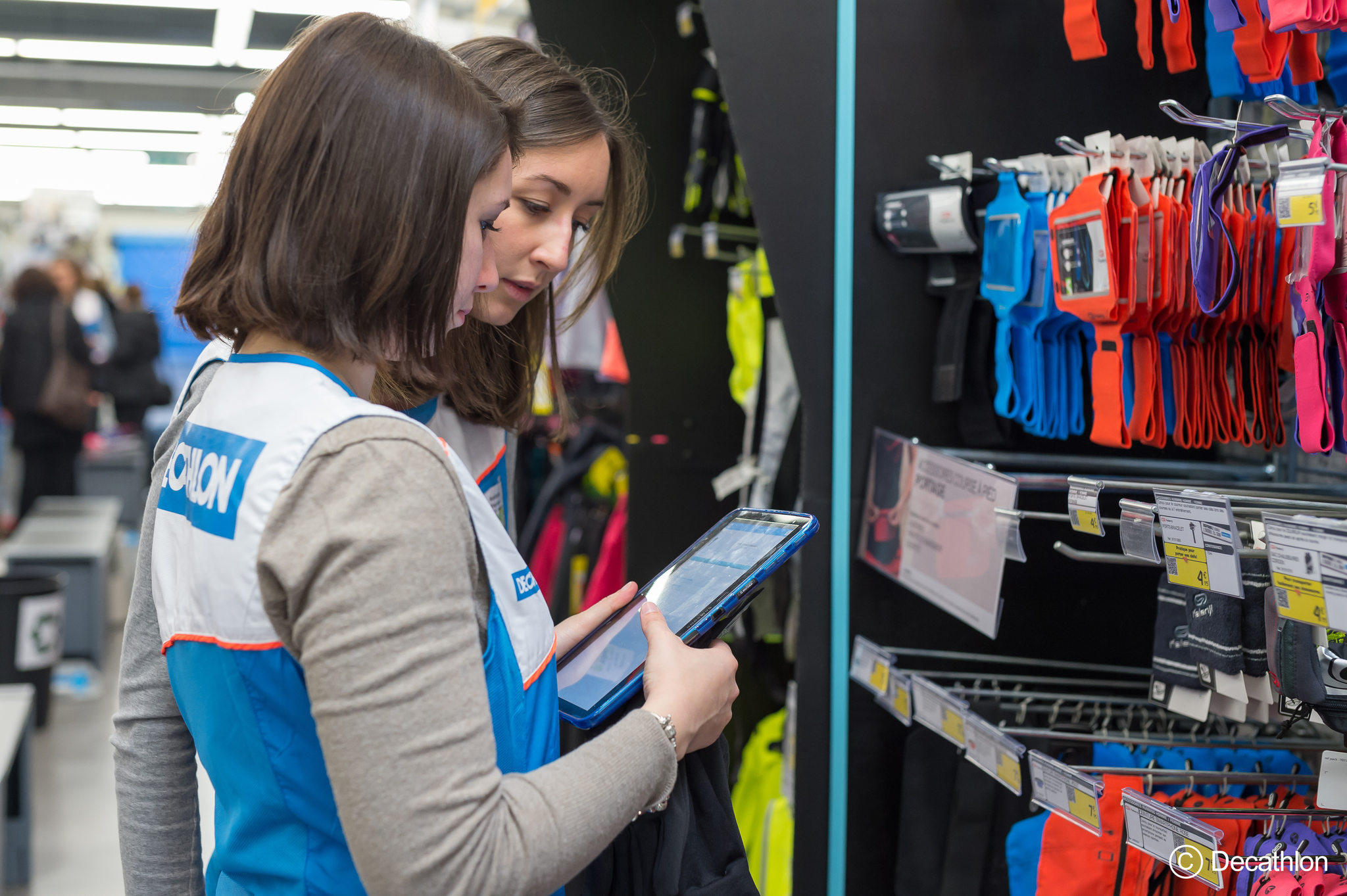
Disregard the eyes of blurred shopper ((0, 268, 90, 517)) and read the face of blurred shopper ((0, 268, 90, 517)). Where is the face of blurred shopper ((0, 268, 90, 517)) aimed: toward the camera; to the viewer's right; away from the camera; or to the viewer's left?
away from the camera

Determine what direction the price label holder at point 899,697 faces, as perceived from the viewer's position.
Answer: facing the viewer and to the left of the viewer

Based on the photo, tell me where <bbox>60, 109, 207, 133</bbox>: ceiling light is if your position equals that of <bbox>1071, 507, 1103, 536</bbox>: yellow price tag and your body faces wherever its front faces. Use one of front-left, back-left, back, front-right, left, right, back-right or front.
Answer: right

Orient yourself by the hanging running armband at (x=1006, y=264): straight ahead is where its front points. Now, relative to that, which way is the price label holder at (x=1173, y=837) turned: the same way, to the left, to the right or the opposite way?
the same way

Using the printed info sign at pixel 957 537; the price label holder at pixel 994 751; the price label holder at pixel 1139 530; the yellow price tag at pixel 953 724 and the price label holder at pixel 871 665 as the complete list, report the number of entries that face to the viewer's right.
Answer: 0

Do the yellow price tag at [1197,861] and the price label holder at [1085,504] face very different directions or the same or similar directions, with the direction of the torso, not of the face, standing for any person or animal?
same or similar directions

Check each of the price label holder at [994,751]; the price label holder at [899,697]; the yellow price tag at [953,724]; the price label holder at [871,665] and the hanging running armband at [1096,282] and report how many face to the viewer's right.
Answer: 0

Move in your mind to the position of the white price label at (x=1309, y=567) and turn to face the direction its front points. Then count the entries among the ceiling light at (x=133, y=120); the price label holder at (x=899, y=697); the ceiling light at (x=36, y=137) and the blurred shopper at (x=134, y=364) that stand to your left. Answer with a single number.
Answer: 0

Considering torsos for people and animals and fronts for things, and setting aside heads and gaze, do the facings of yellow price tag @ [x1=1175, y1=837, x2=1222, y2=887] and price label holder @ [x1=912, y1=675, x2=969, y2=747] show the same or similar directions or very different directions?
same or similar directions

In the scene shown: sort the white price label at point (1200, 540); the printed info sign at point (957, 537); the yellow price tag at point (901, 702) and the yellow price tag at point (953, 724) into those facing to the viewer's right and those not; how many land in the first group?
0

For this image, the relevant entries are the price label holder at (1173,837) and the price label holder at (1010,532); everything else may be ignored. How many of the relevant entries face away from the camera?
0

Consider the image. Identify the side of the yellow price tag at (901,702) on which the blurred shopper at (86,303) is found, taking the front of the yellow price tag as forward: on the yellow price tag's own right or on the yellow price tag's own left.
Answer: on the yellow price tag's own right

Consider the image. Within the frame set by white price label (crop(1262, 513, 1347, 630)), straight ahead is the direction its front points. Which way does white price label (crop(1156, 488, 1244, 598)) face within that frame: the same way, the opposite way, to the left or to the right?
the same way

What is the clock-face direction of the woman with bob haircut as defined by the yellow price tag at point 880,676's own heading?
The woman with bob haircut is roughly at 11 o'clock from the yellow price tag.

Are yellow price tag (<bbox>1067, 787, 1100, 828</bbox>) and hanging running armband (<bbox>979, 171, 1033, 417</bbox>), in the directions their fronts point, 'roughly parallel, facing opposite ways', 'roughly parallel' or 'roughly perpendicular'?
roughly parallel

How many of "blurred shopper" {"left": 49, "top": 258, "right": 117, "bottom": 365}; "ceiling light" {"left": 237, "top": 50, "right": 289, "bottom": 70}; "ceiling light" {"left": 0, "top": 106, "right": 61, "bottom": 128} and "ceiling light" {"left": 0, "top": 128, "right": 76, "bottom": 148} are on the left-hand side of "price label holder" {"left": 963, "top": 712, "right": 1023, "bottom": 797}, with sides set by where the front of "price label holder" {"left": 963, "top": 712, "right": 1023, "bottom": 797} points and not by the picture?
0

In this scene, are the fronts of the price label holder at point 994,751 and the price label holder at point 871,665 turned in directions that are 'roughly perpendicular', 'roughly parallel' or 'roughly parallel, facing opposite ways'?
roughly parallel

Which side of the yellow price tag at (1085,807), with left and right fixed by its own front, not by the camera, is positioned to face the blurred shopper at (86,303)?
right

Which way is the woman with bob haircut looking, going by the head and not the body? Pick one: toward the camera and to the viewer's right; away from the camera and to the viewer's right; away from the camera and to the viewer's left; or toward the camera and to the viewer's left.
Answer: away from the camera and to the viewer's right

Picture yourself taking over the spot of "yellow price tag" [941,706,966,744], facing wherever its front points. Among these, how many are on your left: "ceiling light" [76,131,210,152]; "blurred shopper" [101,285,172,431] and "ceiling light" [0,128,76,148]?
0

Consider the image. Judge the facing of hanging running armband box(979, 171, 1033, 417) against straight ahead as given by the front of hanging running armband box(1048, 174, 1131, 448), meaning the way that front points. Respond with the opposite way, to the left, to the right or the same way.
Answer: the same way
